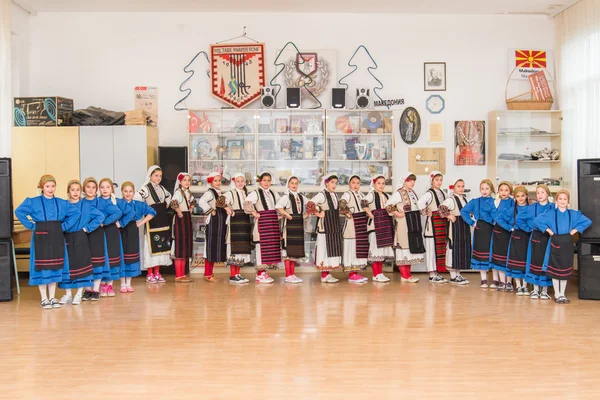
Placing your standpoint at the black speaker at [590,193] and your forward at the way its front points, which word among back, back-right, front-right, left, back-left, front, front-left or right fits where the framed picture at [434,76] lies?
back-right

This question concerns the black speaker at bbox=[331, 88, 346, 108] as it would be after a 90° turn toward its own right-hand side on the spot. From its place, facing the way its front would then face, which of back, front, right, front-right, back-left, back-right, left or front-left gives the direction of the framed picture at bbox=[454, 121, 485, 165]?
back

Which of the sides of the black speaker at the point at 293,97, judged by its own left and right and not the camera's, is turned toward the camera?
front

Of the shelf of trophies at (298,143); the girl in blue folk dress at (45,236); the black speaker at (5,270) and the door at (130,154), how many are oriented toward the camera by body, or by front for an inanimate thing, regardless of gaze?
4

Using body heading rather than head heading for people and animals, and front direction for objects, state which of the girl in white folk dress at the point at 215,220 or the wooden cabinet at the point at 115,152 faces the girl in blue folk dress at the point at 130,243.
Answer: the wooden cabinet

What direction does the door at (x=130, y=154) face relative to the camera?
toward the camera

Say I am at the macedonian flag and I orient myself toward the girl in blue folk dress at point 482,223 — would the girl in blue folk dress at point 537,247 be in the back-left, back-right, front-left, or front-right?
front-left

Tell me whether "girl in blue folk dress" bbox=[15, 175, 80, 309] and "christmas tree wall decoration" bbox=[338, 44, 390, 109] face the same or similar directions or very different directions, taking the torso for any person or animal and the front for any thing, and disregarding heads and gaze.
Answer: same or similar directions

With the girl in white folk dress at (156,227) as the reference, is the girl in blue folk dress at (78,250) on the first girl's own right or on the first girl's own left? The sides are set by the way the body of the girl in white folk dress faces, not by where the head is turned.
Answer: on the first girl's own right

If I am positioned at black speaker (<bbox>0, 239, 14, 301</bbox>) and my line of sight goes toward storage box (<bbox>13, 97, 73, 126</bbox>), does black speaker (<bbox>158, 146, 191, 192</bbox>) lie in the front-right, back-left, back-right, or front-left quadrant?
front-right

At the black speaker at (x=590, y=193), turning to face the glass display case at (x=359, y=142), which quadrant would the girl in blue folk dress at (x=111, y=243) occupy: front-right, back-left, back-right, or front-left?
front-left

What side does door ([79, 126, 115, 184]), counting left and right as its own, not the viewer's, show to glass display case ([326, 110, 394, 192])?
left

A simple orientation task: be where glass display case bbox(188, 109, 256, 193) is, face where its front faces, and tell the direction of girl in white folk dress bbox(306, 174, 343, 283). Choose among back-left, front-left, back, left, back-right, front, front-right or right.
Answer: front-left

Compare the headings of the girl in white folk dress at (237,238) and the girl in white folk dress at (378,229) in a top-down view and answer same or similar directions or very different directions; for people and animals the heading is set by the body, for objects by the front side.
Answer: same or similar directions
